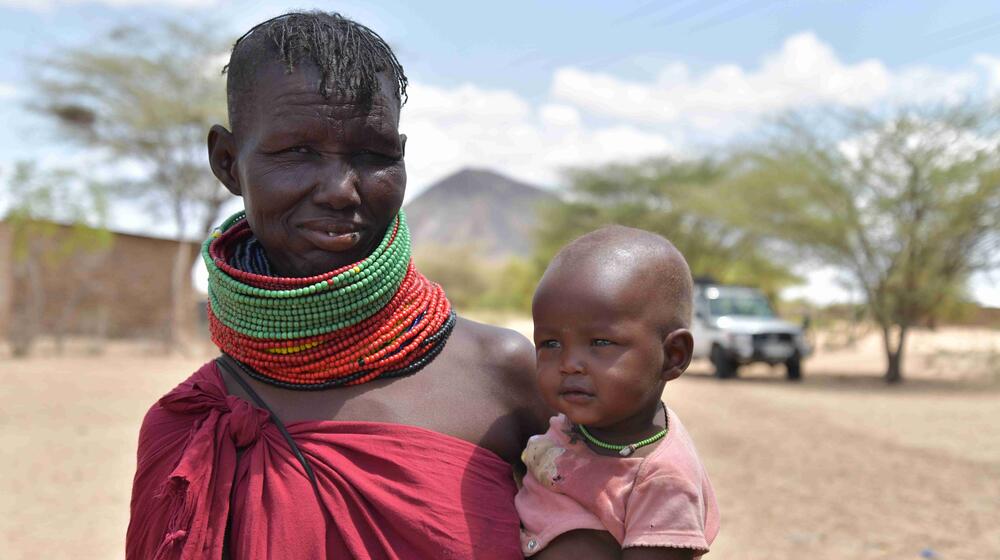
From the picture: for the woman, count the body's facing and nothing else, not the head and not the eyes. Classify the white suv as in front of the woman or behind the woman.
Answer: behind

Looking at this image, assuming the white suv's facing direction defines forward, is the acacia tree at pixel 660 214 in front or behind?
behind

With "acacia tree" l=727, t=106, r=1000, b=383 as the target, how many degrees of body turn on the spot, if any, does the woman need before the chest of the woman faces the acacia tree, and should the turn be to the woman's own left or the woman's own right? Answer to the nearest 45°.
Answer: approximately 135° to the woman's own left

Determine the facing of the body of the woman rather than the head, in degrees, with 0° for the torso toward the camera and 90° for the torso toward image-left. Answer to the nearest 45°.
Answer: approximately 0°

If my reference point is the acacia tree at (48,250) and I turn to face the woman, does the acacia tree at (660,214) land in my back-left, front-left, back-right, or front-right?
back-left

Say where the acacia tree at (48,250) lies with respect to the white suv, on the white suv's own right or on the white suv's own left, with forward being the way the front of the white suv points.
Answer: on the white suv's own right

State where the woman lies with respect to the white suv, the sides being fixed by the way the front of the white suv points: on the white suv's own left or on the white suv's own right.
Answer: on the white suv's own right
